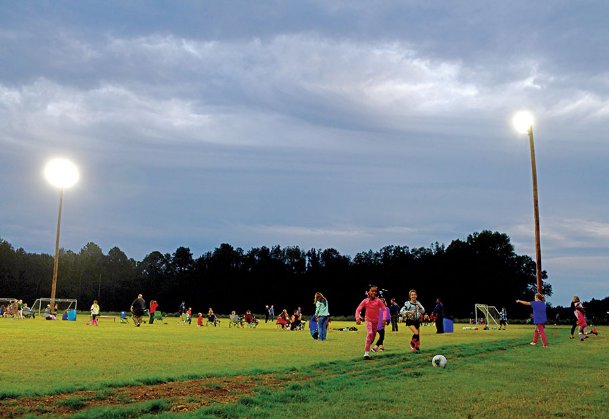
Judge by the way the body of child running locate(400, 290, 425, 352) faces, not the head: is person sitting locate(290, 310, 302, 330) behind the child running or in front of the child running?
behind

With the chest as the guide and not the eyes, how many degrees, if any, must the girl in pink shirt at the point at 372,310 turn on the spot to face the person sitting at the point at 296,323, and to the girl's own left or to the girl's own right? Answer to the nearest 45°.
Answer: approximately 180°

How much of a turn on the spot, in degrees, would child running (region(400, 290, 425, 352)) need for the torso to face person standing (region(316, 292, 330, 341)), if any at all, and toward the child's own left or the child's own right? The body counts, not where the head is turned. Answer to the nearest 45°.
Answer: approximately 135° to the child's own right

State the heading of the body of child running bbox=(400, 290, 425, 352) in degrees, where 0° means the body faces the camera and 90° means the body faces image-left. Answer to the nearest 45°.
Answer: approximately 0°

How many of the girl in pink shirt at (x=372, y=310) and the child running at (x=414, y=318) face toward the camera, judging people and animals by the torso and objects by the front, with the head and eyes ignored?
2

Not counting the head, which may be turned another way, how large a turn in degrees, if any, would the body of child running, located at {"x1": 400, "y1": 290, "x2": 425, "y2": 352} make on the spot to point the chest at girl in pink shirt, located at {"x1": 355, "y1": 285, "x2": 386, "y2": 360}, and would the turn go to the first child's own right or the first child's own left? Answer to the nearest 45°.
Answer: approximately 45° to the first child's own right

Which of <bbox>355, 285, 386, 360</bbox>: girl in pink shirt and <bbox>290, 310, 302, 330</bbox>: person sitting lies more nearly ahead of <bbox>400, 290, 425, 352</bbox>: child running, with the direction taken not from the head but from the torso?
the girl in pink shirt

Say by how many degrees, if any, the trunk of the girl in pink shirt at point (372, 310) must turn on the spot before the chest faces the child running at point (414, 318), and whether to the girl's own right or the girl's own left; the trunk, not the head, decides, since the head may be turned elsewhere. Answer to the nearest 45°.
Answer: approximately 135° to the girl's own left
